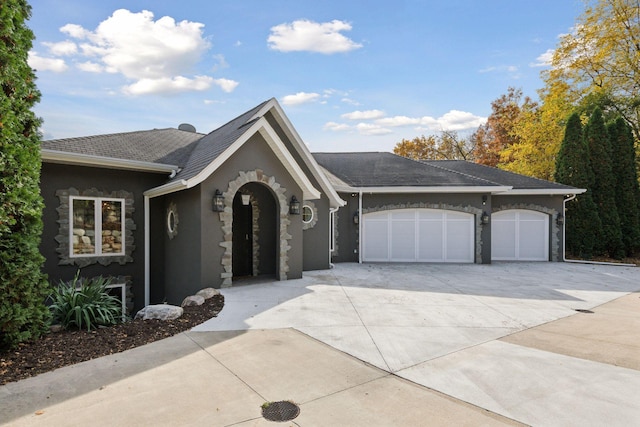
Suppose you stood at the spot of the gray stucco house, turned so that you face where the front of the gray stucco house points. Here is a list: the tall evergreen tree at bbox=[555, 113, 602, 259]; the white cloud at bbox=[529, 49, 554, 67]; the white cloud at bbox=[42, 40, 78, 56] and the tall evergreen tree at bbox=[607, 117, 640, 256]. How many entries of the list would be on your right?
1

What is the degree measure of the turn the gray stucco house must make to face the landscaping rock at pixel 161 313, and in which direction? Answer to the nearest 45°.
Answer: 0° — it already faces it

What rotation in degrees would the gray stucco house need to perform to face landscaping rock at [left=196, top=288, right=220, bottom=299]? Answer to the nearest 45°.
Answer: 0° — it already faces it

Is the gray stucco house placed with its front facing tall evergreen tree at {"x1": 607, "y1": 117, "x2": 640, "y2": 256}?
no

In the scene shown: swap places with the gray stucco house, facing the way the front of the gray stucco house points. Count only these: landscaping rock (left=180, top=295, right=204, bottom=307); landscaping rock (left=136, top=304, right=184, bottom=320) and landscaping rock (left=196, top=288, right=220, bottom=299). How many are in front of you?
3

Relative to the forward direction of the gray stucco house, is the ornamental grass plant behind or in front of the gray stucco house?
in front

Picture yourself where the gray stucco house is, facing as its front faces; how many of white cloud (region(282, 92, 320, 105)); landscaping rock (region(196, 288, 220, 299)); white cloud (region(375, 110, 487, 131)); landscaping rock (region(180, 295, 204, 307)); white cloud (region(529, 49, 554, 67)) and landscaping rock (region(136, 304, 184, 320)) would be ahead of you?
3

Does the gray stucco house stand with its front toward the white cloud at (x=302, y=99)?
no

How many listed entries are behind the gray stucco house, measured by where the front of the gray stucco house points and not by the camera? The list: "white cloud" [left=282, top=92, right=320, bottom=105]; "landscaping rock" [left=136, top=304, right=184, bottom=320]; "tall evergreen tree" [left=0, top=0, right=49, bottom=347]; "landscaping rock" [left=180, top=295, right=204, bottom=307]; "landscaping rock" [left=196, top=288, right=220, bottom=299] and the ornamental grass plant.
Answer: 1

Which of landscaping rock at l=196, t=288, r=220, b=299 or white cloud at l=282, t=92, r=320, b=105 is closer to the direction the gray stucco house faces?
the landscaping rock

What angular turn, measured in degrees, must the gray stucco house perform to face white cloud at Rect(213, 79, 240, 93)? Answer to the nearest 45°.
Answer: approximately 180°

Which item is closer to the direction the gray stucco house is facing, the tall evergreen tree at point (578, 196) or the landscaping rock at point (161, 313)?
the landscaping rock

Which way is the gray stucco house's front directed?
toward the camera
